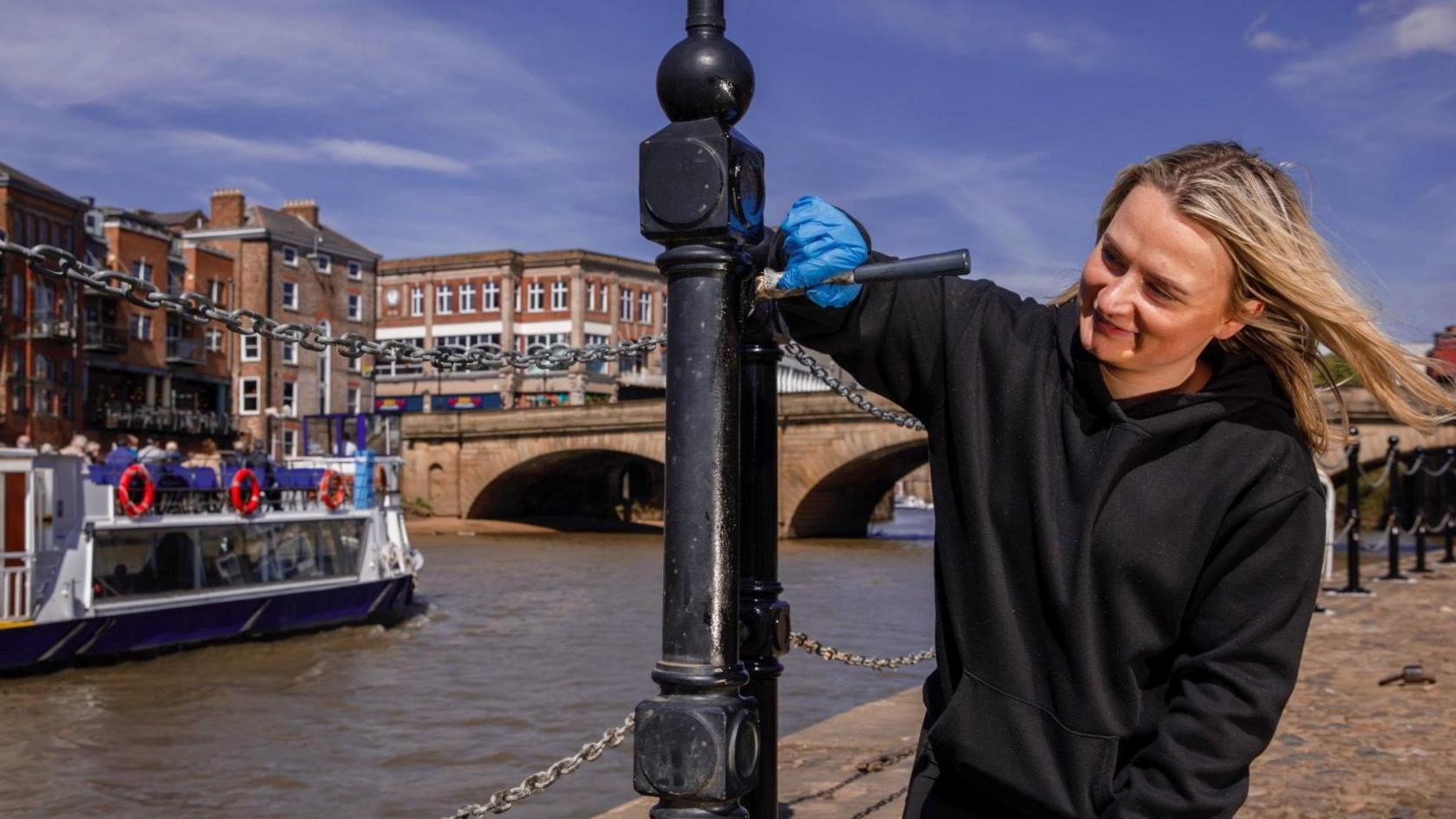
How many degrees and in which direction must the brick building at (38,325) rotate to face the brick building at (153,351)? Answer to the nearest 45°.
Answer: approximately 90° to its left

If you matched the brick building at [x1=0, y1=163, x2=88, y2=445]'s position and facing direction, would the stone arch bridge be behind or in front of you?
in front

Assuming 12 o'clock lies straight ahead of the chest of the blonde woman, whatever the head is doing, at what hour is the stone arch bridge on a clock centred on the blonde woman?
The stone arch bridge is roughly at 4 o'clock from the blonde woman.

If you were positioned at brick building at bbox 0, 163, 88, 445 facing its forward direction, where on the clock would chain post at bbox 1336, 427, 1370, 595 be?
The chain post is roughly at 1 o'clock from the brick building.

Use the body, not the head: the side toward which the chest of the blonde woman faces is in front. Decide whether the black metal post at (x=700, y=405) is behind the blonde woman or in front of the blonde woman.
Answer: in front

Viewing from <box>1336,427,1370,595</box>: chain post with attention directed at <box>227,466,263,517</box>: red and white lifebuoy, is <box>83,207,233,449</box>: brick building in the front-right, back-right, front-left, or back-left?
front-right

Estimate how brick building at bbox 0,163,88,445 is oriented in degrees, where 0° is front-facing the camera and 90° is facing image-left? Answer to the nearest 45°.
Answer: approximately 315°

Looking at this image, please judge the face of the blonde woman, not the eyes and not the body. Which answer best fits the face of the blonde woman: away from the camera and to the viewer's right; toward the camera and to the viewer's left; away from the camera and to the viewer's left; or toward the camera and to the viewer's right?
toward the camera and to the viewer's left

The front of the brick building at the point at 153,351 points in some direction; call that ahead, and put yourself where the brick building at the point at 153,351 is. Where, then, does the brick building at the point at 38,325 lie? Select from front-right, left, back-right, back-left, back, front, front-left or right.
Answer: right

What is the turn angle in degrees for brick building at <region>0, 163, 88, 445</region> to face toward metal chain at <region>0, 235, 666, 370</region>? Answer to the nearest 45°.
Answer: approximately 45° to its right

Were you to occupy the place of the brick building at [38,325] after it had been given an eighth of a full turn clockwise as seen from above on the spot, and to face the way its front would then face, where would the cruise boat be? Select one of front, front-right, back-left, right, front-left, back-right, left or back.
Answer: front

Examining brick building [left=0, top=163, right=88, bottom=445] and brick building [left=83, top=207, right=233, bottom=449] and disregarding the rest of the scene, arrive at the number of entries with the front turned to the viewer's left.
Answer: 0

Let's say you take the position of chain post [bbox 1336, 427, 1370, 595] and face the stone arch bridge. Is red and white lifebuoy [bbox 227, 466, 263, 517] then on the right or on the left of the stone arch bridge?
left

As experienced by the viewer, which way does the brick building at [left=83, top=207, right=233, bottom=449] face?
facing the viewer and to the right of the viewer
